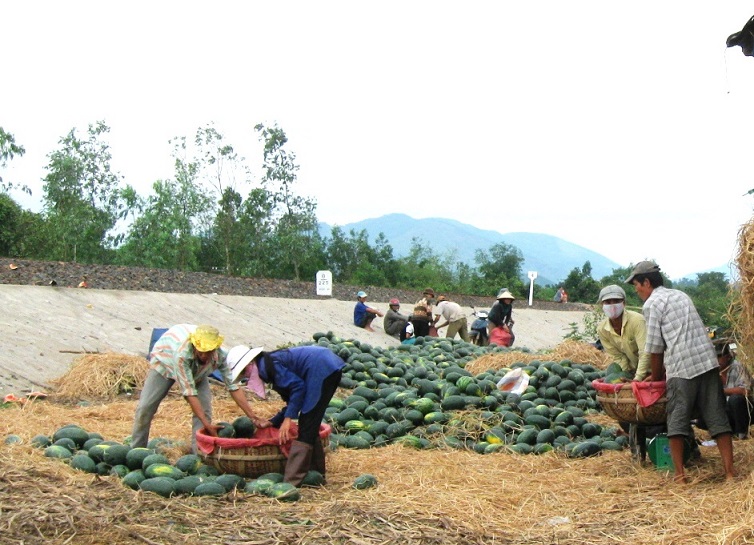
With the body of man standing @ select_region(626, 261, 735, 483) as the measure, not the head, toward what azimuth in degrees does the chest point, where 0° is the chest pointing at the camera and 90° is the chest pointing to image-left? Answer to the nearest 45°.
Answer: approximately 135°

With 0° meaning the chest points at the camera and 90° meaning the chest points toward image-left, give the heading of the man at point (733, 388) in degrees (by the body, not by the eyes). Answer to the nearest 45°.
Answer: approximately 90°

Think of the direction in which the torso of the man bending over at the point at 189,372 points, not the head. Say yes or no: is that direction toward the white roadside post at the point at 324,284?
no

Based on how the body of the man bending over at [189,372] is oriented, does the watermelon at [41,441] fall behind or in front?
behind

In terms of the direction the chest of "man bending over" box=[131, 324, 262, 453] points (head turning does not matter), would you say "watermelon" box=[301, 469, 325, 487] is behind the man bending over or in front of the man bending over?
in front

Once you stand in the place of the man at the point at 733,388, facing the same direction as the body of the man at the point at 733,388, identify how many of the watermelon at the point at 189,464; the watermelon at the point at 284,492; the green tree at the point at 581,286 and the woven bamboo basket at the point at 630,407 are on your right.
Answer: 1

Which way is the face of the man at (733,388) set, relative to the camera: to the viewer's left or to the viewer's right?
to the viewer's left

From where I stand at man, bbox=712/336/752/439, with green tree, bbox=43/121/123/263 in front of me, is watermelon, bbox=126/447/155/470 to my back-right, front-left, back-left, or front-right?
front-left

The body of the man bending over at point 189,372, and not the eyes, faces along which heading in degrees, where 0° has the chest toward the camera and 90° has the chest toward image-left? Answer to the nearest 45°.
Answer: approximately 315°

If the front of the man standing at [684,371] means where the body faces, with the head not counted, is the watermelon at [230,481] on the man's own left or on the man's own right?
on the man's own left
